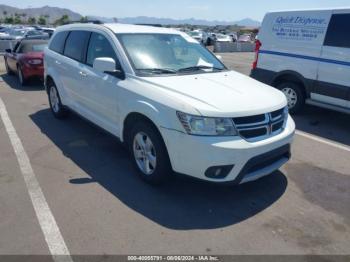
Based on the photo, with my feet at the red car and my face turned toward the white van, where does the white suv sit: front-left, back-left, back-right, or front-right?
front-right

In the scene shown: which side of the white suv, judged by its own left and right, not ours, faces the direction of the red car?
back

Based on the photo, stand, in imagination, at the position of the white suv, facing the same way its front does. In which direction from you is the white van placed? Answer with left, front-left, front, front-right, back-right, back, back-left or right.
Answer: left
